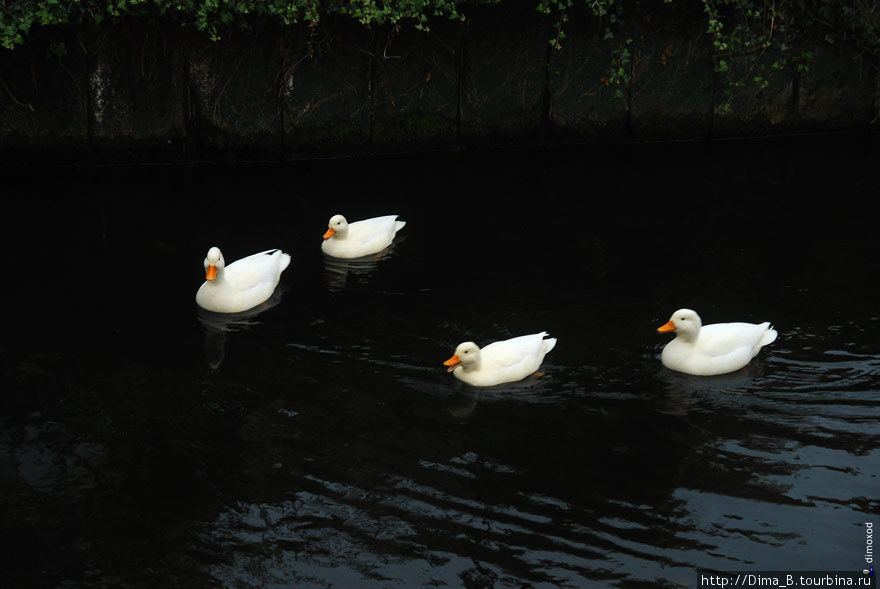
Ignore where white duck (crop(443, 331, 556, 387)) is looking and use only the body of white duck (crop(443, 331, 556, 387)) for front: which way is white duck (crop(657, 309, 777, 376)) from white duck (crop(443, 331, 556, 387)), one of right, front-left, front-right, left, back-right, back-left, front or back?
back-left

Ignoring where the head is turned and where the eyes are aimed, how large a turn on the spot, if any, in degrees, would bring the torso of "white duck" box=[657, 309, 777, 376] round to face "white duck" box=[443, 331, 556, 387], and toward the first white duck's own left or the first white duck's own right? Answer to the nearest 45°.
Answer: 0° — it already faces it

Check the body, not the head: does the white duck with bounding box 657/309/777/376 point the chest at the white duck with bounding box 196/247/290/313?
yes

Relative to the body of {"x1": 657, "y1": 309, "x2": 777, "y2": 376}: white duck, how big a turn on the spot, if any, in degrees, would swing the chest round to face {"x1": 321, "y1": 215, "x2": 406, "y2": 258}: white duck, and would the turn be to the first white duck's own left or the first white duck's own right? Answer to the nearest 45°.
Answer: approximately 45° to the first white duck's own right

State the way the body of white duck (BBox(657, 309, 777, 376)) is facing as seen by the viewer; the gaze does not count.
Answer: to the viewer's left

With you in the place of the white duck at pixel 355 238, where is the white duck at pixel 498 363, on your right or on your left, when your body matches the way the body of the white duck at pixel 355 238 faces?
on your left

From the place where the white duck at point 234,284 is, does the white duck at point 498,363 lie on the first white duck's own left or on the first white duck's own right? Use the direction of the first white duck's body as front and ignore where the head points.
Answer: on the first white duck's own left

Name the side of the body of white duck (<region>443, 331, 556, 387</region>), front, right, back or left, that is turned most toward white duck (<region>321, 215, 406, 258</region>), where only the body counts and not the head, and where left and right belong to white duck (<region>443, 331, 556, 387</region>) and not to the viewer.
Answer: right

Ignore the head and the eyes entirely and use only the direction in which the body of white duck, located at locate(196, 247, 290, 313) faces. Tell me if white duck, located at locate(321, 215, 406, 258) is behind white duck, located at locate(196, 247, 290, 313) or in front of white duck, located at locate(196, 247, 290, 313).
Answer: behind

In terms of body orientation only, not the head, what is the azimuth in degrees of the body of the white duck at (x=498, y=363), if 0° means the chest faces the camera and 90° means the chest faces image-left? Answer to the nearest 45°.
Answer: approximately 45°
